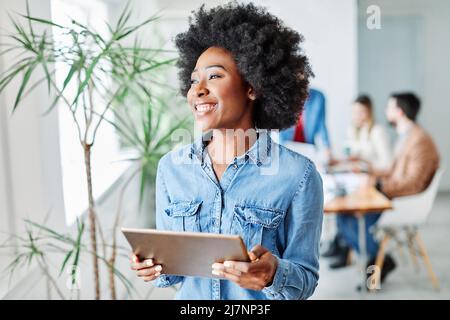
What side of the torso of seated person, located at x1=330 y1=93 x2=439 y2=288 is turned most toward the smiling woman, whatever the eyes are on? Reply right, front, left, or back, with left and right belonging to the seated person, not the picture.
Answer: left

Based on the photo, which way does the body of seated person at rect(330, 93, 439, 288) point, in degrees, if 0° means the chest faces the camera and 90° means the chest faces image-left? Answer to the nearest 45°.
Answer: approximately 90°

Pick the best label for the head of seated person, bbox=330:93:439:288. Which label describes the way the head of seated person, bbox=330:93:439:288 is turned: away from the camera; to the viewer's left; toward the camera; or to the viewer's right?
to the viewer's left

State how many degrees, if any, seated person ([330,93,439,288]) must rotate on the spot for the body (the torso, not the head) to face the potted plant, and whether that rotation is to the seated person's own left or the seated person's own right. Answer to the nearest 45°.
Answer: approximately 45° to the seated person's own left

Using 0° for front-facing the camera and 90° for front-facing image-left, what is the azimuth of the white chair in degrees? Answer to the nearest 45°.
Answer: approximately 90°

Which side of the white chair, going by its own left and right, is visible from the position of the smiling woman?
left
